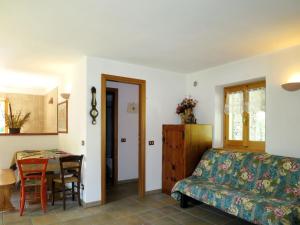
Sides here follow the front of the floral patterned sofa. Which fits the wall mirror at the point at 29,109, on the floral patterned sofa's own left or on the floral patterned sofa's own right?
on the floral patterned sofa's own right

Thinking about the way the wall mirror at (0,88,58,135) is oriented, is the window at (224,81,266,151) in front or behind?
in front

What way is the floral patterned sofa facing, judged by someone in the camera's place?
facing the viewer and to the left of the viewer

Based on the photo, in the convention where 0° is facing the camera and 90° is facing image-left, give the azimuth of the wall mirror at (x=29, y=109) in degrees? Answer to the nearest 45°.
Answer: approximately 0°

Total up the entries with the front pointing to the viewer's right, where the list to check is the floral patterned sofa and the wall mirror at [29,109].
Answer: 0

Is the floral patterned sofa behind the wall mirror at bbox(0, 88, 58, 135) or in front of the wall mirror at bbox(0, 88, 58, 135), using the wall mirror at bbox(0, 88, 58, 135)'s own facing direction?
in front

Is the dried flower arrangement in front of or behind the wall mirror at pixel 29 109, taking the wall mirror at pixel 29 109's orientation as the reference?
in front

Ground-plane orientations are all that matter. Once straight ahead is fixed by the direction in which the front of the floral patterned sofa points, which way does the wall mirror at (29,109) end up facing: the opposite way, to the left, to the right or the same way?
to the left
